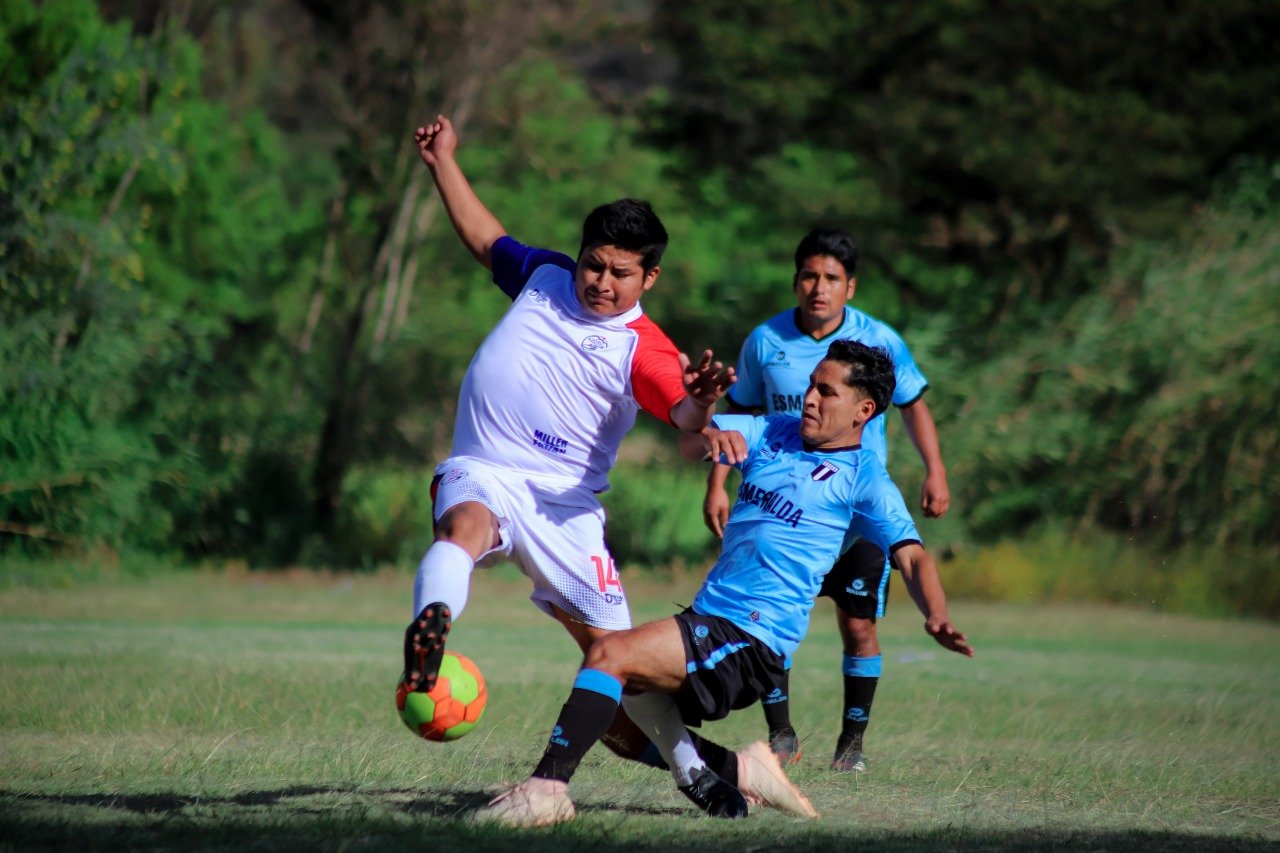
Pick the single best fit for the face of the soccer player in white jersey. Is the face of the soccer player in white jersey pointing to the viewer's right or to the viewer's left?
to the viewer's left

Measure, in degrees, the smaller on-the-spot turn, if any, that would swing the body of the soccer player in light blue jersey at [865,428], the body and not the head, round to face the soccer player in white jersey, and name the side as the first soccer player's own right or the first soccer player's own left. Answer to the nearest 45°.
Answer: approximately 45° to the first soccer player's own right

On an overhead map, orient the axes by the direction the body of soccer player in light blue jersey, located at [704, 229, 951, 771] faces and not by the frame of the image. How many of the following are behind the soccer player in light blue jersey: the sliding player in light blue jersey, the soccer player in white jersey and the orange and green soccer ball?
0

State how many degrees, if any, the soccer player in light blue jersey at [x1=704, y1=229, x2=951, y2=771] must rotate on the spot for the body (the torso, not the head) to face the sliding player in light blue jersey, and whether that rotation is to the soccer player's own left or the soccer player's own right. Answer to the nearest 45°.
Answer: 0° — they already face them

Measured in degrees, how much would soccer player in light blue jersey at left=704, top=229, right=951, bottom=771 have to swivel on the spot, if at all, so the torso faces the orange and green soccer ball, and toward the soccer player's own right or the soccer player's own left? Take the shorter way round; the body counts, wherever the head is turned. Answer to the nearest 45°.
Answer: approximately 45° to the soccer player's own right

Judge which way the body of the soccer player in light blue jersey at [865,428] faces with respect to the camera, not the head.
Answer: toward the camera

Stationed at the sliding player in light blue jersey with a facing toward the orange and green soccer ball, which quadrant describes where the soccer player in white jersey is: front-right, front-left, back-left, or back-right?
front-right
